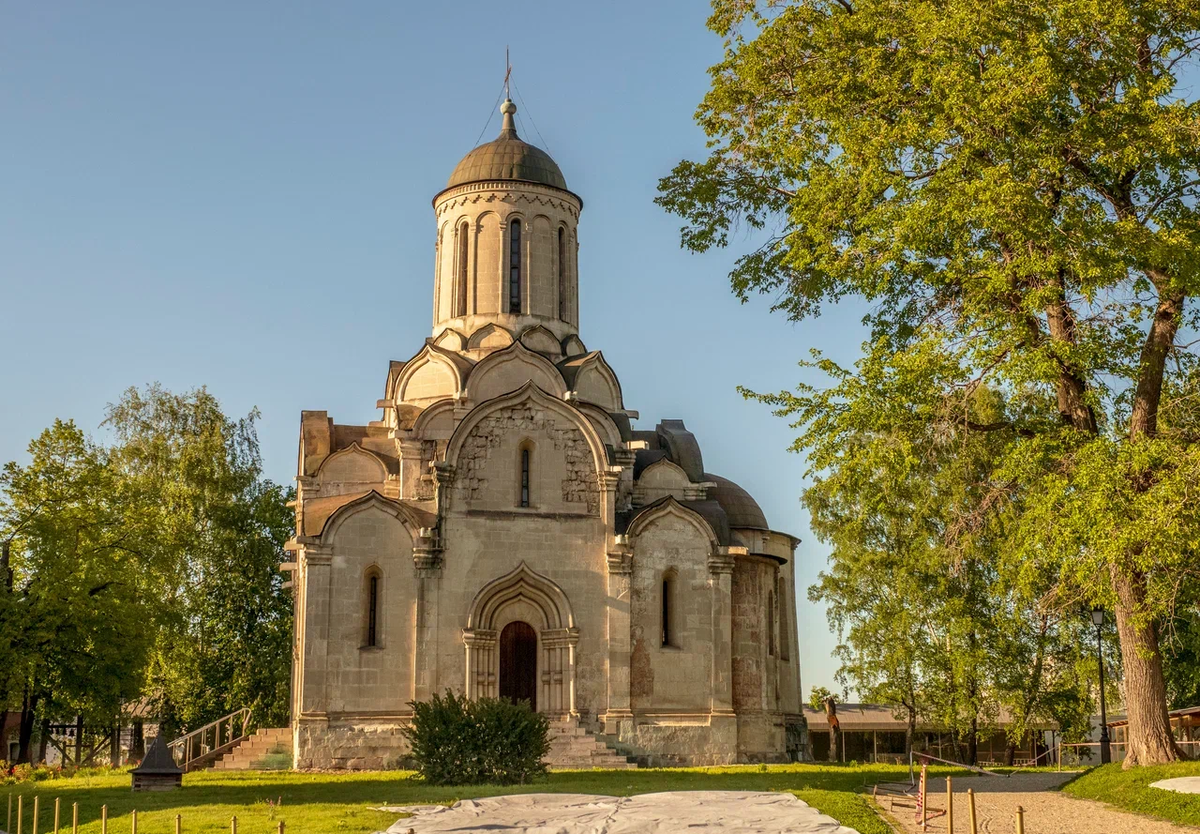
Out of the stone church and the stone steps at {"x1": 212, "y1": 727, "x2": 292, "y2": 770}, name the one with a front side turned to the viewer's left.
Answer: the stone steps

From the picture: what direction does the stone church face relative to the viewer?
toward the camera

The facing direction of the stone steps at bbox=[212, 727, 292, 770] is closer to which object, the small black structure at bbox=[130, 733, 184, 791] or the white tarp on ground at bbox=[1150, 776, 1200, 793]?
the small black structure

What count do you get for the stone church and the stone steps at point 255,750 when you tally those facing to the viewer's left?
1

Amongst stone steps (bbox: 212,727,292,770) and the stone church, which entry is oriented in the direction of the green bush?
the stone church

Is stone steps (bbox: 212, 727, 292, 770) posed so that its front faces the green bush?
no

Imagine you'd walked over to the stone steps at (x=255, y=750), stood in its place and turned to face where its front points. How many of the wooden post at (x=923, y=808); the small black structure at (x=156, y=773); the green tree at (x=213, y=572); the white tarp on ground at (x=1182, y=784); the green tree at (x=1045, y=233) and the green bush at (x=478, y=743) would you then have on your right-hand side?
1

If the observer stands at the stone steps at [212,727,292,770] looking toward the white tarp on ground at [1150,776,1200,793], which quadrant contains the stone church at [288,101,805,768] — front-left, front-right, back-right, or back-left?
front-left

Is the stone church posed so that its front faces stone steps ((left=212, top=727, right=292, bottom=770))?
no

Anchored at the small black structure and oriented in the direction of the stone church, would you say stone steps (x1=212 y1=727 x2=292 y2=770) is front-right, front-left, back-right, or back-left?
front-left

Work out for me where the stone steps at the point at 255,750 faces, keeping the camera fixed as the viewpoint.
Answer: facing to the left of the viewer

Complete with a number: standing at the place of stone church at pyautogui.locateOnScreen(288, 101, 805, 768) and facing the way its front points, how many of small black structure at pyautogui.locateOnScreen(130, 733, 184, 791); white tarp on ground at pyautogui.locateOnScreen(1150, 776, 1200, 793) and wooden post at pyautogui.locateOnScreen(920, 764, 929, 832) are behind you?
0

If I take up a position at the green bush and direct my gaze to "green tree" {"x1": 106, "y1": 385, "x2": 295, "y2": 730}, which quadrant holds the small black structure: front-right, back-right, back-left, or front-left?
front-left

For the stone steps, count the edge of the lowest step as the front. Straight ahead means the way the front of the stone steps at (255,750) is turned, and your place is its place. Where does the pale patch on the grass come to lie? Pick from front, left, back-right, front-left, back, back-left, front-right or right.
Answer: back-left

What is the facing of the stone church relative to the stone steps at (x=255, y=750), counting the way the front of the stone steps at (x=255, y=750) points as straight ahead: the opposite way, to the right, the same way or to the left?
to the left

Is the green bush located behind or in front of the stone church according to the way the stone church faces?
in front

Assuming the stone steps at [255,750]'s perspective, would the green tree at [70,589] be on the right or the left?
on its right

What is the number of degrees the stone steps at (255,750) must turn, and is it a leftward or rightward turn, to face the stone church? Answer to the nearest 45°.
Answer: approximately 180°
